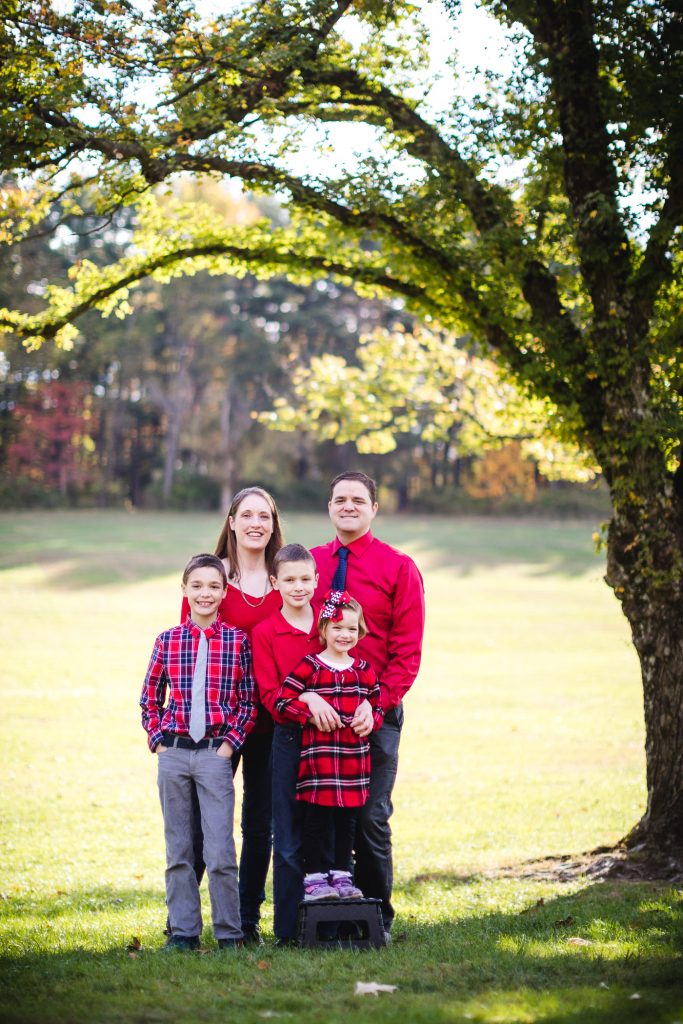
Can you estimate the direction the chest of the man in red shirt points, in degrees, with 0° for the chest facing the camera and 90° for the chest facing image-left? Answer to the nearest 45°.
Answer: approximately 45°

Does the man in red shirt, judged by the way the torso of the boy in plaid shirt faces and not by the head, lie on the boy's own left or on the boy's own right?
on the boy's own left

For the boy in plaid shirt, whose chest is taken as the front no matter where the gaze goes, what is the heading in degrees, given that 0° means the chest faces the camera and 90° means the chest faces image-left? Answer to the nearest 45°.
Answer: approximately 0°

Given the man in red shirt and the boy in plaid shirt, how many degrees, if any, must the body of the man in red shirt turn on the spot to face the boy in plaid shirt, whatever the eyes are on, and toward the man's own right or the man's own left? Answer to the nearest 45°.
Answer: approximately 45° to the man's own right
